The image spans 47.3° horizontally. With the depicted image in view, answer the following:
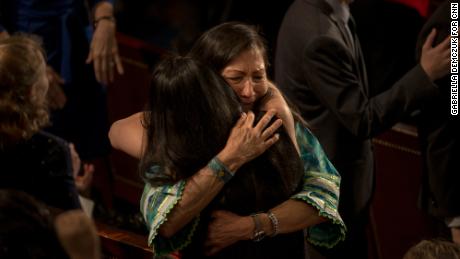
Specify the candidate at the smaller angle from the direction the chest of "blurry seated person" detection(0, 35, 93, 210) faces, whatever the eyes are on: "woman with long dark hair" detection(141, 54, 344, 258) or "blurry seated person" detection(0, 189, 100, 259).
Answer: the woman with long dark hair

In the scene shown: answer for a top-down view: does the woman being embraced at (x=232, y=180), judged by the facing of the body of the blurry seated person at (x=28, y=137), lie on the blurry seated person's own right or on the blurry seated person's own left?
on the blurry seated person's own right

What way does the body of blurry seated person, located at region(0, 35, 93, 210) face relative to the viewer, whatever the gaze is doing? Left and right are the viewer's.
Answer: facing away from the viewer and to the right of the viewer

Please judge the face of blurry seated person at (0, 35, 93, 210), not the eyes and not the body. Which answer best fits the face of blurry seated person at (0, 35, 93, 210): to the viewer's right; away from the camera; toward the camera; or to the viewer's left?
away from the camera

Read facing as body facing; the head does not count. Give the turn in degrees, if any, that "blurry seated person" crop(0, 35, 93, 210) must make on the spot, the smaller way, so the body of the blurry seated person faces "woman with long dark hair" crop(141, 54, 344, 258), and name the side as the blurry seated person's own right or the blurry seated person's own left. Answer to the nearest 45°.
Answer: approximately 90° to the blurry seated person's own right

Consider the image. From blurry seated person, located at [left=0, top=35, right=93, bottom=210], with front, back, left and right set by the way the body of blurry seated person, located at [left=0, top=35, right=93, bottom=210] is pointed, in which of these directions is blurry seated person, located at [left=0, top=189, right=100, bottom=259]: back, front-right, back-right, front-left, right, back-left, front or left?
back-right
